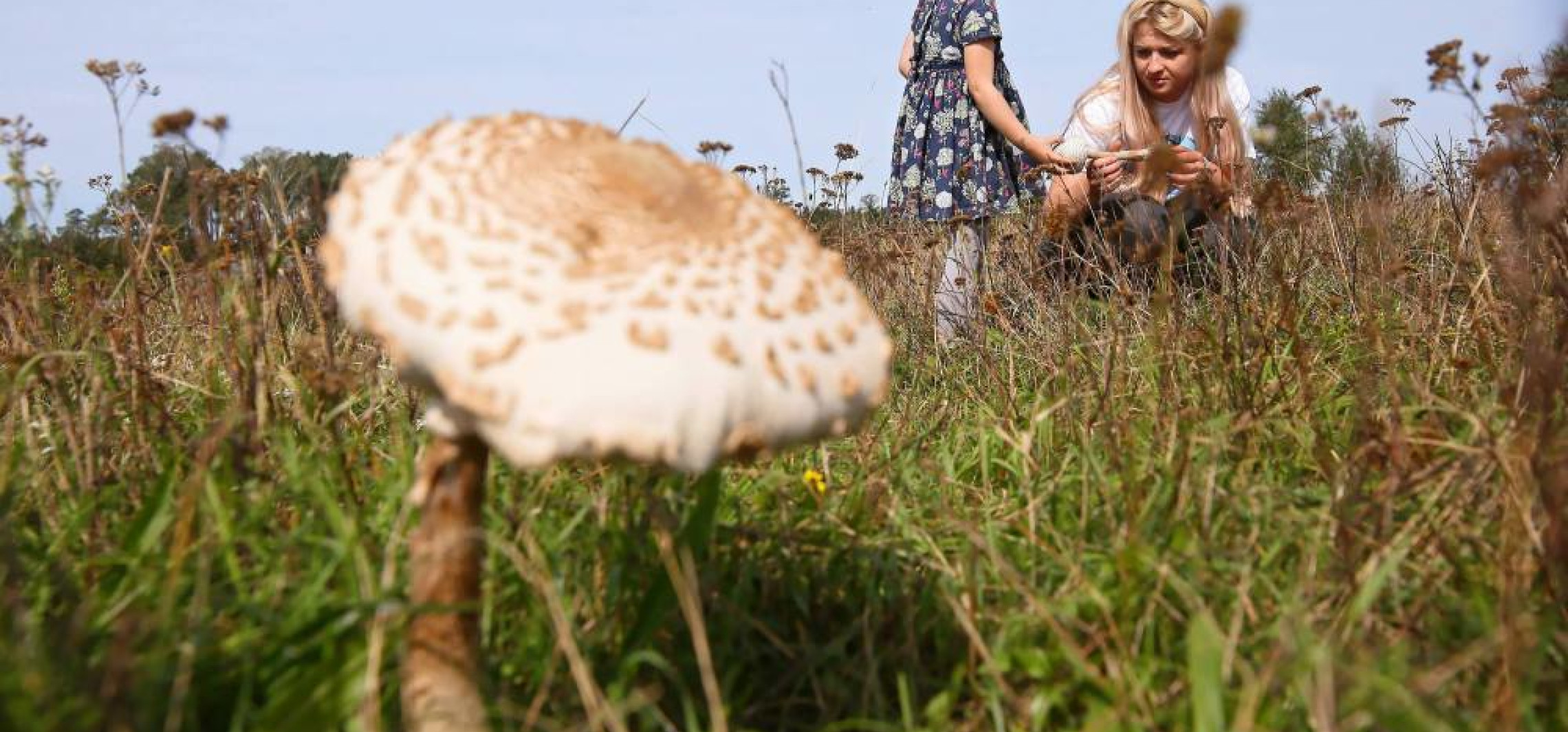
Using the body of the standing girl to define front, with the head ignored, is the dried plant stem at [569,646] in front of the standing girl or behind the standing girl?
behind

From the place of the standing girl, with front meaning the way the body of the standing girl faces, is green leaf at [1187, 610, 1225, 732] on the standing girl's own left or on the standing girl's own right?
on the standing girl's own right

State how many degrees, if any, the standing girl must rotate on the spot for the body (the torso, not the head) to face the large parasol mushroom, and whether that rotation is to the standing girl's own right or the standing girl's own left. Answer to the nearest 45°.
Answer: approximately 135° to the standing girl's own right

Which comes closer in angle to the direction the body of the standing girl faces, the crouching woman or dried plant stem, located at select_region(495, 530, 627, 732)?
the crouching woman

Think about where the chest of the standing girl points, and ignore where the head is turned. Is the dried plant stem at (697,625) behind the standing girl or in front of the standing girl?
behind

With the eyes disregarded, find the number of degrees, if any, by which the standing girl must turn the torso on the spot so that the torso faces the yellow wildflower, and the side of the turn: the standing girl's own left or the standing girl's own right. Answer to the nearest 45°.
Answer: approximately 135° to the standing girl's own right

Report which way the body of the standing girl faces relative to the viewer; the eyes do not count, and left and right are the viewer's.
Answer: facing away from the viewer and to the right of the viewer

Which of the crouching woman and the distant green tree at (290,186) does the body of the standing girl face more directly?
the crouching woman
